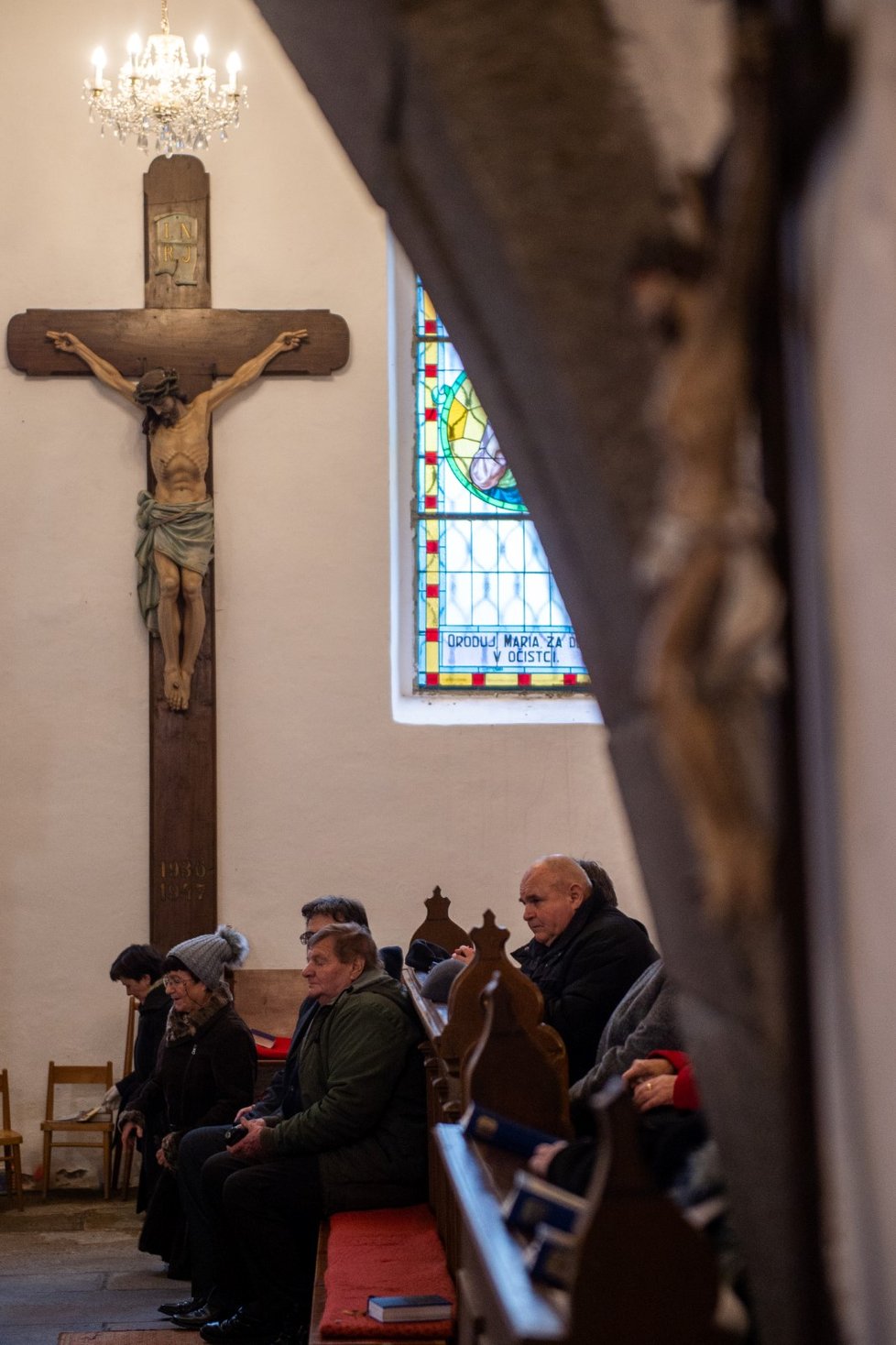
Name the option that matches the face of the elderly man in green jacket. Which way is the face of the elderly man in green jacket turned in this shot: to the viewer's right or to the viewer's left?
to the viewer's left

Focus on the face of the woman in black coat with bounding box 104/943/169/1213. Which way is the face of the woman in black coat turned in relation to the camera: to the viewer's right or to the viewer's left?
to the viewer's left

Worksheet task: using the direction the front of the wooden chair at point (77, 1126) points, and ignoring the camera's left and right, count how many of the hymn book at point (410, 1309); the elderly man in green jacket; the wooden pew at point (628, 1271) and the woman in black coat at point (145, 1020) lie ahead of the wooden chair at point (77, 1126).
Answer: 4

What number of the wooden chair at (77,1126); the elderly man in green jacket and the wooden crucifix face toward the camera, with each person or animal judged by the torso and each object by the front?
2

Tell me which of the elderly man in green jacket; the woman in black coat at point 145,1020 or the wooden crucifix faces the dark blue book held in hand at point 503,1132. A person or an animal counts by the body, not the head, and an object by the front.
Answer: the wooden crucifix

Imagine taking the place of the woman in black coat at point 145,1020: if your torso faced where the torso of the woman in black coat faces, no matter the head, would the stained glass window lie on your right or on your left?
on your right

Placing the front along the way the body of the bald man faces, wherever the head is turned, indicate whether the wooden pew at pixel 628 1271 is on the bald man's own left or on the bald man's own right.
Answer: on the bald man's own left

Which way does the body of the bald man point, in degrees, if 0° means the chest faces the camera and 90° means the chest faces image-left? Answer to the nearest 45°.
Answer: approximately 45°

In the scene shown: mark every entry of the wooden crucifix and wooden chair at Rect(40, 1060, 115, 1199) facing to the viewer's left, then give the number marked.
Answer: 0

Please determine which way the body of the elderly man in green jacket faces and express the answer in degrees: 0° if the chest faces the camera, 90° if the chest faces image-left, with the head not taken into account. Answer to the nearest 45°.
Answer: approximately 90°

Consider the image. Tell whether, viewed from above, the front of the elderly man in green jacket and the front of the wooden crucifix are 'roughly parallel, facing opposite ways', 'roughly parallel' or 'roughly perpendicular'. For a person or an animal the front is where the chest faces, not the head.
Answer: roughly perpendicular
